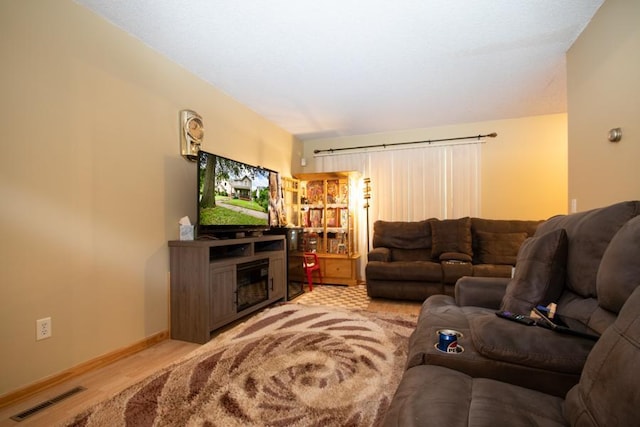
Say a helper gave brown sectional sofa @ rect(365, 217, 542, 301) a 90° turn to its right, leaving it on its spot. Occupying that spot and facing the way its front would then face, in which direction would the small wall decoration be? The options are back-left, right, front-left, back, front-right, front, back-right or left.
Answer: front-left

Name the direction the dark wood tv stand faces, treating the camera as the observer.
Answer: facing the viewer and to the right of the viewer

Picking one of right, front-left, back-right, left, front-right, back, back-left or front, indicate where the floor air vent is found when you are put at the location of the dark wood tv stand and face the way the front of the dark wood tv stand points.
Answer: right

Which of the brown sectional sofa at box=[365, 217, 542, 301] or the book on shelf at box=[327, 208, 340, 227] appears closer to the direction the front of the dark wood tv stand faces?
the brown sectional sofa

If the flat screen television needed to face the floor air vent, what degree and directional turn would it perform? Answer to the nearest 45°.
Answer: approximately 90° to its right

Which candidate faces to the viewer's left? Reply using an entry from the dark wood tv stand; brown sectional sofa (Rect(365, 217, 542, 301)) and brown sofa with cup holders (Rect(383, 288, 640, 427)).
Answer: the brown sofa with cup holders

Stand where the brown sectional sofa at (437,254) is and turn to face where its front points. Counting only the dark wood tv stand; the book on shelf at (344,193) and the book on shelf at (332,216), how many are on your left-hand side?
0

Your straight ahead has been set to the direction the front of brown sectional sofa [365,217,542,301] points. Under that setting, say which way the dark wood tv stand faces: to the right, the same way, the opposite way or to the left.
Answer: to the left

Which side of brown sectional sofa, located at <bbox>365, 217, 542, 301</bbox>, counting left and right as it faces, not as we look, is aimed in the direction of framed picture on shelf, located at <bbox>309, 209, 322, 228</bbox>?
right

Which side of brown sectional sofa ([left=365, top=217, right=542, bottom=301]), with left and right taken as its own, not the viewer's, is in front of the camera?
front

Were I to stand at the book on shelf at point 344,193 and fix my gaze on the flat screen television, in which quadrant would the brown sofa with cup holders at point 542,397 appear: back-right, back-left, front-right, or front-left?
front-left

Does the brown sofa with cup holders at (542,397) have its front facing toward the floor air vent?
yes

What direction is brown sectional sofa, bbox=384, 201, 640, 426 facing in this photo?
to the viewer's left

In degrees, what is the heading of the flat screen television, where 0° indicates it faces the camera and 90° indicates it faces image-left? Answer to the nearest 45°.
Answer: approximately 315°

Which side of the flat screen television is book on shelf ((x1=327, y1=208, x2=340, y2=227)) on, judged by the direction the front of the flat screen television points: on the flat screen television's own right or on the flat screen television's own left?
on the flat screen television's own left
